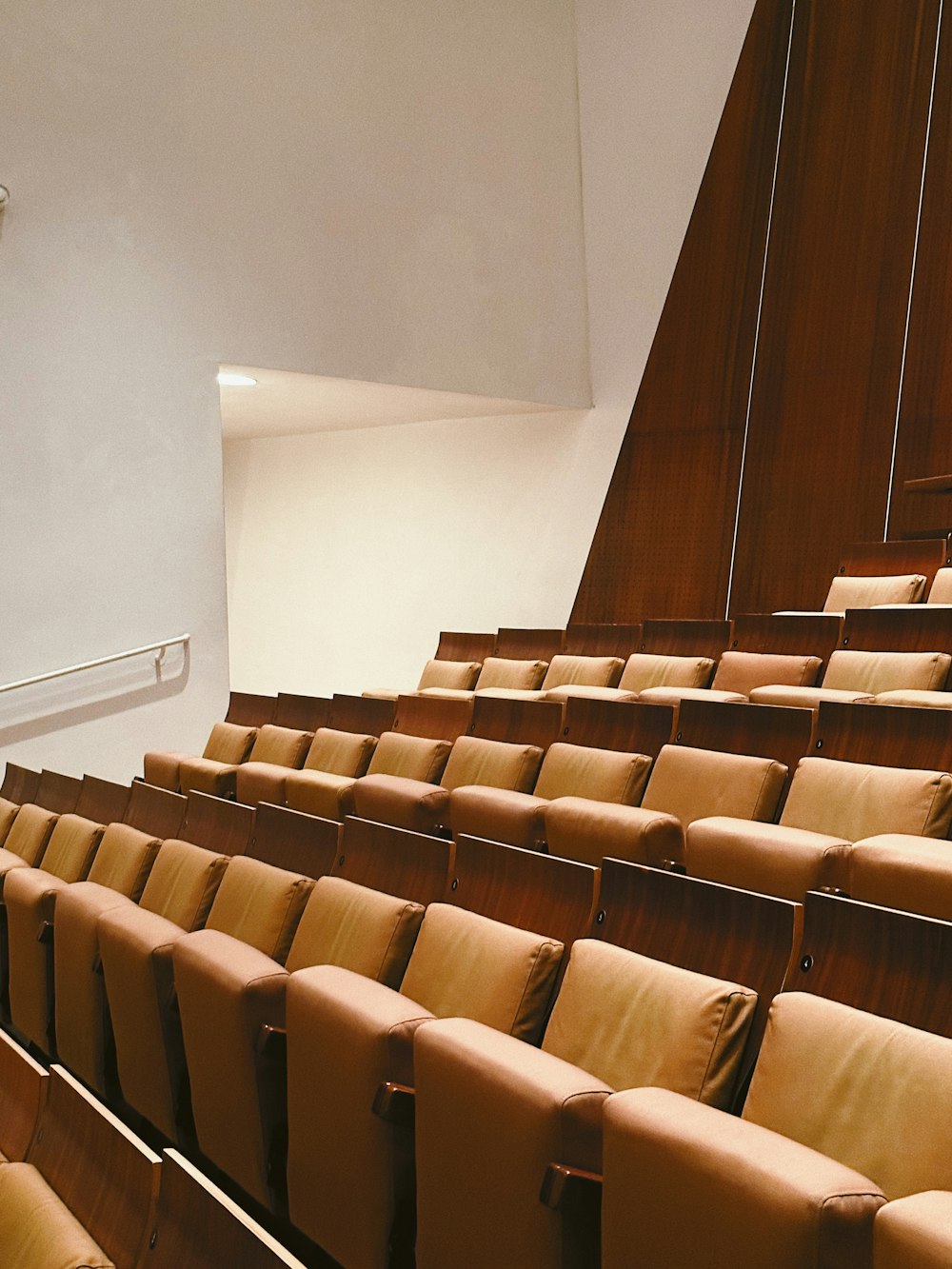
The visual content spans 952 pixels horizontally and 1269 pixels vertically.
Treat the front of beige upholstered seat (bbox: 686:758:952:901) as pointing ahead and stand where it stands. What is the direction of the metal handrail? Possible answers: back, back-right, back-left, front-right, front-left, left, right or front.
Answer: right
